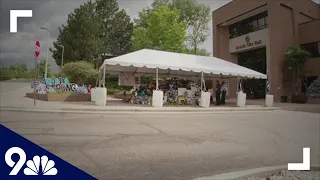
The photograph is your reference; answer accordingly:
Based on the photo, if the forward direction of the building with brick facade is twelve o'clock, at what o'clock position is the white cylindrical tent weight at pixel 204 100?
The white cylindrical tent weight is roughly at 11 o'clock from the building with brick facade.

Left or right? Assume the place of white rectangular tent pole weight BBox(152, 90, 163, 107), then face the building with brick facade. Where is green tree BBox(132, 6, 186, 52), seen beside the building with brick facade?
left

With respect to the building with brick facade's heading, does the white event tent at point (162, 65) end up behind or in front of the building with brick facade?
in front

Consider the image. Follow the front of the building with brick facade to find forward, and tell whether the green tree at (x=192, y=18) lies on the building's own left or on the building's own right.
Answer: on the building's own right

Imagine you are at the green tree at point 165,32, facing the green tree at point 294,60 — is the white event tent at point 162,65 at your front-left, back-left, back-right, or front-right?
front-right

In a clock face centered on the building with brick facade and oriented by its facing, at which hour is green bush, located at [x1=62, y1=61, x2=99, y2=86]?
The green bush is roughly at 1 o'clock from the building with brick facade.

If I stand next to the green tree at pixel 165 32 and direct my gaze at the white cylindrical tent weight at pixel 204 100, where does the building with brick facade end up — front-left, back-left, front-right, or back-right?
front-left

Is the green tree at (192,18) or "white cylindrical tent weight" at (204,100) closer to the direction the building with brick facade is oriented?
the white cylindrical tent weight

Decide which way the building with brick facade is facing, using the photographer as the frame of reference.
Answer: facing the viewer and to the left of the viewer

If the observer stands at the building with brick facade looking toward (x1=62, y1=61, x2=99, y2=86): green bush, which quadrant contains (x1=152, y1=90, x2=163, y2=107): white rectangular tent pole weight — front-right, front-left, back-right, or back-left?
front-left
